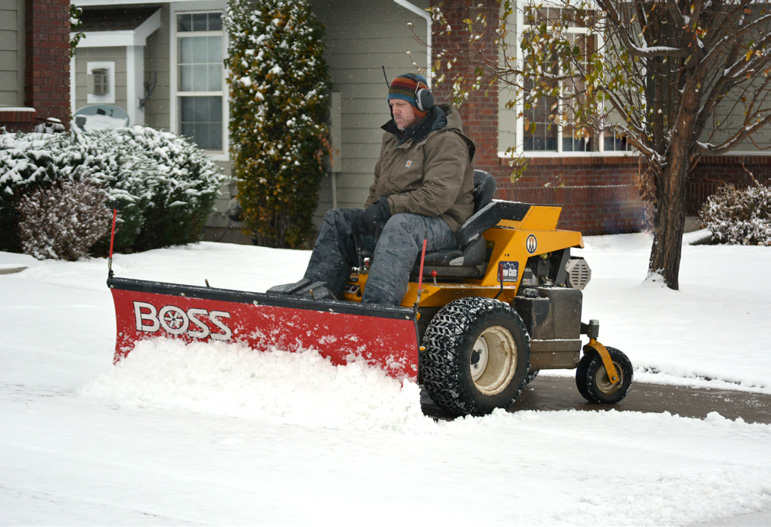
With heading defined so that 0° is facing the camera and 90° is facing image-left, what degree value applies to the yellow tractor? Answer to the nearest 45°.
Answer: approximately 45°

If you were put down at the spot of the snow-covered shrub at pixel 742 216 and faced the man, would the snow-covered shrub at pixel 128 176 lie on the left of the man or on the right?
right

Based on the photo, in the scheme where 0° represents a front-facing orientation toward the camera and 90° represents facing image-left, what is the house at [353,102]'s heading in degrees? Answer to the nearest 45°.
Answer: approximately 0°

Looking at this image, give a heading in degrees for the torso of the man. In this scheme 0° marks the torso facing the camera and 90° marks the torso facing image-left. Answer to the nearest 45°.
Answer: approximately 45°

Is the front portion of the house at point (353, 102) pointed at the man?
yes

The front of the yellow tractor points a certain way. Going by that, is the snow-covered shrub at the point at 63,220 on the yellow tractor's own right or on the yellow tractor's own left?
on the yellow tractor's own right
